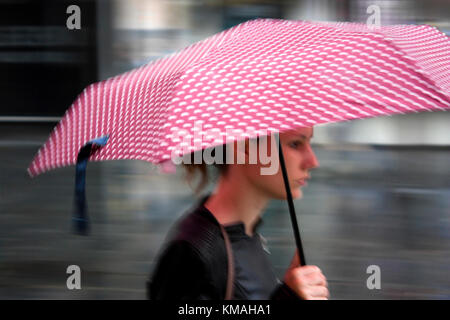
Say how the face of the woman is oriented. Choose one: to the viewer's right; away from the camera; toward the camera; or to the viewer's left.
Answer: to the viewer's right

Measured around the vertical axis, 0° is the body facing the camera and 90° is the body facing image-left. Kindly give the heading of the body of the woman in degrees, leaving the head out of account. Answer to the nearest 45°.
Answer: approximately 270°
